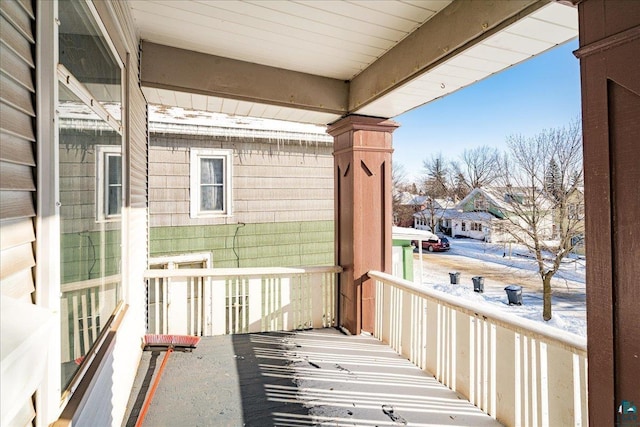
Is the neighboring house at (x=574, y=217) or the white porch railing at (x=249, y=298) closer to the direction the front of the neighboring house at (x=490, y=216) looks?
the white porch railing

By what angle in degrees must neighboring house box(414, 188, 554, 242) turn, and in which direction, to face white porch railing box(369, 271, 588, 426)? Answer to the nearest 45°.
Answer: approximately 45° to its left

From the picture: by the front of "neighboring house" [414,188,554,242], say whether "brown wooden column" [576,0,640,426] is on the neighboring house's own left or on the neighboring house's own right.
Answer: on the neighboring house's own left

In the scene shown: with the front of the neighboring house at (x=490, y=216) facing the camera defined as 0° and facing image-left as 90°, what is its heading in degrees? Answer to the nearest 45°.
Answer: approximately 45°

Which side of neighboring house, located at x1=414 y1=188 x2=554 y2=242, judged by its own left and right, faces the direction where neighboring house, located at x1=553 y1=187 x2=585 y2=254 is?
left

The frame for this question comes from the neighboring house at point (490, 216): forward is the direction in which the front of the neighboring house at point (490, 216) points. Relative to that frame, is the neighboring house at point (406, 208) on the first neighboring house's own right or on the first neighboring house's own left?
on the first neighboring house's own right
